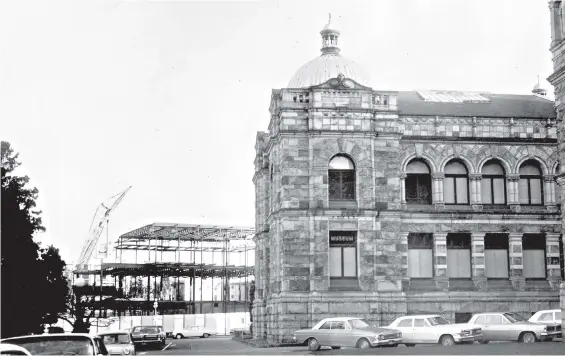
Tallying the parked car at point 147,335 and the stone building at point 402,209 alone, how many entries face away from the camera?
0

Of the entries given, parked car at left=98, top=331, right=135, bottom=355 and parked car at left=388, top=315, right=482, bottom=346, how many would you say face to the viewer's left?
0

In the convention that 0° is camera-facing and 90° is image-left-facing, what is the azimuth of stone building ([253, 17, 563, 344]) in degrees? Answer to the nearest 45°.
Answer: approximately 0°

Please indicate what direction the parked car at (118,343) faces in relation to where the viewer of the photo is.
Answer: facing the viewer and to the right of the viewer

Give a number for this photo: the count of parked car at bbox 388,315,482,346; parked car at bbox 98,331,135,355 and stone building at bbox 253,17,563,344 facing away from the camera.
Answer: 0

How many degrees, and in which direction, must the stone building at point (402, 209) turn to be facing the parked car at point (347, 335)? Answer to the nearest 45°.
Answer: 0° — it already faces it

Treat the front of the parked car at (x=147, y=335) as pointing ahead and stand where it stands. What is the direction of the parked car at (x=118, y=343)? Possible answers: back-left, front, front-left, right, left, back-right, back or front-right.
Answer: front-right

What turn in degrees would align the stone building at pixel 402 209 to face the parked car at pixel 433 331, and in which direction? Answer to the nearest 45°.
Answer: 0° — it already faces it

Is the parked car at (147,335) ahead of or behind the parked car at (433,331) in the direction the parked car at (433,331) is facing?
behind

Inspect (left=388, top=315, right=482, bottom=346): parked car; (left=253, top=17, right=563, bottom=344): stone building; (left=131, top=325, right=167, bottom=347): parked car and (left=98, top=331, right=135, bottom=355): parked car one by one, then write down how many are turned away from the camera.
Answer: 0

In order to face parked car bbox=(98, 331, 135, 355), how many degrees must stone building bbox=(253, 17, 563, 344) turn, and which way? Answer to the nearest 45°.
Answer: approximately 45° to its right

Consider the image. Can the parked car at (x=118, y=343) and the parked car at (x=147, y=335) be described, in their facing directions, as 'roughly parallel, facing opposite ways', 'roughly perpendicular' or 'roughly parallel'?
roughly parallel

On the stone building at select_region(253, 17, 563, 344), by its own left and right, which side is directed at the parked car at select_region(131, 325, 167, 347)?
right
